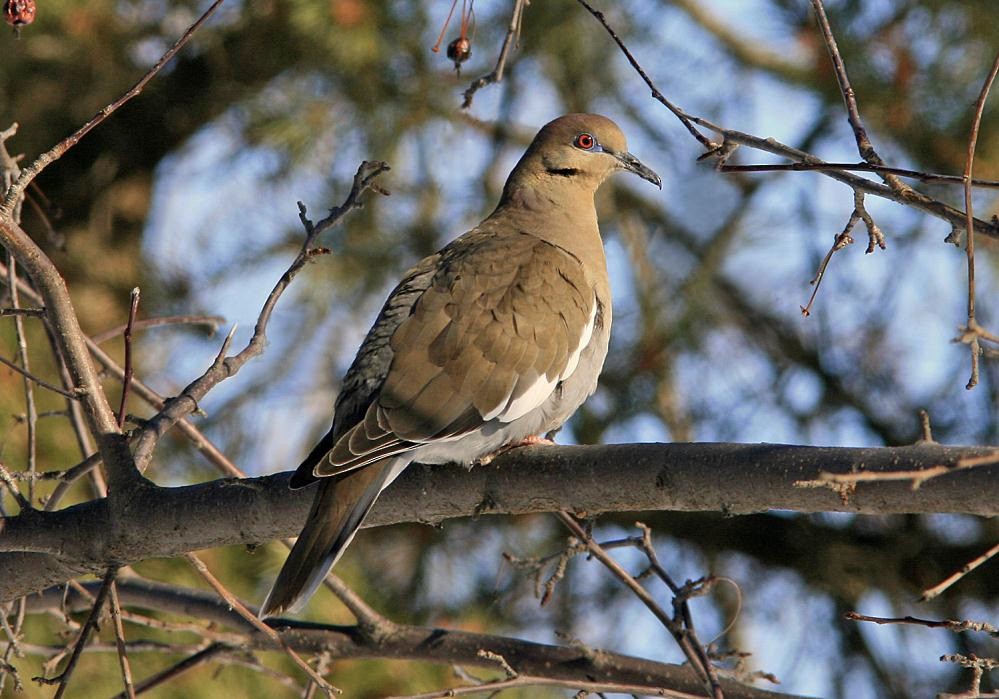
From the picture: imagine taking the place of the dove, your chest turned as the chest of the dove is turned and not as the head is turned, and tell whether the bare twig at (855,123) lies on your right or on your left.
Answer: on your right

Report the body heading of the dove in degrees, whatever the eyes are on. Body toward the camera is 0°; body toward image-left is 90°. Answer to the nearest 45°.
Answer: approximately 225°

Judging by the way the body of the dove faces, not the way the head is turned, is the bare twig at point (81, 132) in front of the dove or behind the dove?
behind

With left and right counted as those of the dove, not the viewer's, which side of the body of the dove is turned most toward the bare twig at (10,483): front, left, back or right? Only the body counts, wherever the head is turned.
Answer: back
